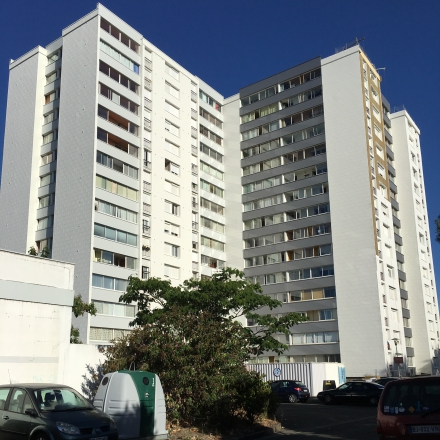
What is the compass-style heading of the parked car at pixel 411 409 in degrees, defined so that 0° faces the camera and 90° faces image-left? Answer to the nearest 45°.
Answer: approximately 180°

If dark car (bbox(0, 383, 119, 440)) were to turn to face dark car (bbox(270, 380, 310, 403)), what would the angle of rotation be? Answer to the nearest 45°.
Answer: approximately 90° to its left

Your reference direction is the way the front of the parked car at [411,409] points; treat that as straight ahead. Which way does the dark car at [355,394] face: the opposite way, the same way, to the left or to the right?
to the left

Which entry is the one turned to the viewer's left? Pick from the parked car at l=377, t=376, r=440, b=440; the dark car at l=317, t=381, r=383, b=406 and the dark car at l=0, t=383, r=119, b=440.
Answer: the dark car at l=317, t=381, r=383, b=406

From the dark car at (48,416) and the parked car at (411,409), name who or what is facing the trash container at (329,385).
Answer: the parked car

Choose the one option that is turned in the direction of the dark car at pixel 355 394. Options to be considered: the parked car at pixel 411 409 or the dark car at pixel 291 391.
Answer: the parked car

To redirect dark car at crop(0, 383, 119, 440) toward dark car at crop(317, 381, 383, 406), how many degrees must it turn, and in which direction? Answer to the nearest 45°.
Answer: approximately 90° to its left

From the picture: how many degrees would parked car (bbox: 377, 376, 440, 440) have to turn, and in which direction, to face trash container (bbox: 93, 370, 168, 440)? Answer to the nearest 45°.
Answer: approximately 45° to its left

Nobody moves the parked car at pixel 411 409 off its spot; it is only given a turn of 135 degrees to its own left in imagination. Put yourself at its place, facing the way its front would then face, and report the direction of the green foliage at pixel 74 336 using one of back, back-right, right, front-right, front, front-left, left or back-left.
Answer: right

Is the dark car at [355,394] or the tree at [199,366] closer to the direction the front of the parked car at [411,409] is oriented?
the dark car

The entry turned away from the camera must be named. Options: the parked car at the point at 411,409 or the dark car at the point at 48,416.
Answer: the parked car

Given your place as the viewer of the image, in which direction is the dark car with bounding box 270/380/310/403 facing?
facing away from the viewer and to the left of the viewer

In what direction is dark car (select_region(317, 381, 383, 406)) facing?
to the viewer's left

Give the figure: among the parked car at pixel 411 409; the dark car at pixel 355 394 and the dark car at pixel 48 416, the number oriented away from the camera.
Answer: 1

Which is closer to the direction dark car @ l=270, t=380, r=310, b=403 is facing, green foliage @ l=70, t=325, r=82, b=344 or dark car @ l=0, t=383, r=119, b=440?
the green foliage
